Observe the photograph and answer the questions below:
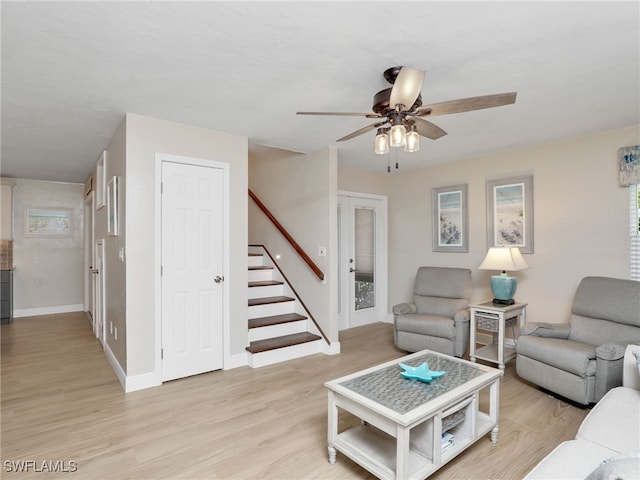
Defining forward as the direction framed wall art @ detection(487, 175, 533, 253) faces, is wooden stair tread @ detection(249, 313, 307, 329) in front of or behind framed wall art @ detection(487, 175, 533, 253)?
in front

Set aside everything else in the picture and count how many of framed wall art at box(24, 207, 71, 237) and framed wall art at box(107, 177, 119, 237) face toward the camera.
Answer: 1

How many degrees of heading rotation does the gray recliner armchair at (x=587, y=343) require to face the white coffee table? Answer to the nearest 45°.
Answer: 0° — it already faces it

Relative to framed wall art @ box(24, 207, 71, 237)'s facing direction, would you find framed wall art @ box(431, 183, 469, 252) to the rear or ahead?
ahead

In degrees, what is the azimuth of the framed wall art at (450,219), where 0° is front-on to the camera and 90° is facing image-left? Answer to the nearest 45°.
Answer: approximately 45°

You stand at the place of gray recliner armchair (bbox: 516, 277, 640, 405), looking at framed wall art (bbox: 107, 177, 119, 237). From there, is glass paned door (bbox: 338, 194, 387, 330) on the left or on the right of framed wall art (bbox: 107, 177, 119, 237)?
right

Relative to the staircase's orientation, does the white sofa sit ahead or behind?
ahead

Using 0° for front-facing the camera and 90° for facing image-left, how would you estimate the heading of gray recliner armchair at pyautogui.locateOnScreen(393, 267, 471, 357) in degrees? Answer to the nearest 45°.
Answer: approximately 45°

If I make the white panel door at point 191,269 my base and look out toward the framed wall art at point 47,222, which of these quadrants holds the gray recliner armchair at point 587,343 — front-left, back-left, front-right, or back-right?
back-right

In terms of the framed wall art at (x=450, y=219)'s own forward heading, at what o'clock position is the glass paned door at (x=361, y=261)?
The glass paned door is roughly at 2 o'clock from the framed wall art.
